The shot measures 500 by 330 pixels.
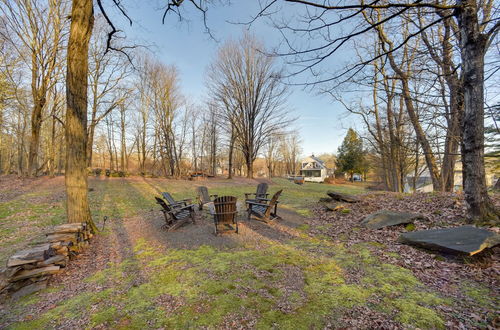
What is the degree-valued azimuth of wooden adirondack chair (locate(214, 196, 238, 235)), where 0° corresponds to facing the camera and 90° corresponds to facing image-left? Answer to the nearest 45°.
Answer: approximately 180°

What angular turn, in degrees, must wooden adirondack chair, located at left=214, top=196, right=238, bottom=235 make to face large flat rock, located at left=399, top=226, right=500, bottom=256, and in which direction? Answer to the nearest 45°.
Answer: approximately 135° to its right

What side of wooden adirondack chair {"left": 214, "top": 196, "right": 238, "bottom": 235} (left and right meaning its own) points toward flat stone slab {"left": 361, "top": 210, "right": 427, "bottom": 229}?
right

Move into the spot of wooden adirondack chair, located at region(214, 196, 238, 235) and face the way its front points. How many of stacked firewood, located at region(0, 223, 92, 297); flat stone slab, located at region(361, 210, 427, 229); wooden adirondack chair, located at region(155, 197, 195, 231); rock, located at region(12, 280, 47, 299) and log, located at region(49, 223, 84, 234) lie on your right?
1

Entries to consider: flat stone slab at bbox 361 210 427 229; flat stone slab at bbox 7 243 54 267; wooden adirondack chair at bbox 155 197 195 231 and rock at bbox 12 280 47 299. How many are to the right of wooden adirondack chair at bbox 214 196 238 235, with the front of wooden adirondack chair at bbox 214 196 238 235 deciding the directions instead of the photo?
1

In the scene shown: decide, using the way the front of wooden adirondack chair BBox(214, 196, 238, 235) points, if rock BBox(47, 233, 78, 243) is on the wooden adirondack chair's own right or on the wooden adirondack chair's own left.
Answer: on the wooden adirondack chair's own left

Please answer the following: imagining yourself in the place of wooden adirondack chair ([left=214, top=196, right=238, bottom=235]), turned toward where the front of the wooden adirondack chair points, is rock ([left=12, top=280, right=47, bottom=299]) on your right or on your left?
on your left

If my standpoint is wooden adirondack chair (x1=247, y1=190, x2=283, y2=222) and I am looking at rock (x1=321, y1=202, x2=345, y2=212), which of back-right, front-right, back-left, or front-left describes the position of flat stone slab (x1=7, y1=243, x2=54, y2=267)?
back-right

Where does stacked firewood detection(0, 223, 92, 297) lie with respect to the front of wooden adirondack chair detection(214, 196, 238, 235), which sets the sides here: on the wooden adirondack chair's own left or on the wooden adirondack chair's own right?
on the wooden adirondack chair's own left

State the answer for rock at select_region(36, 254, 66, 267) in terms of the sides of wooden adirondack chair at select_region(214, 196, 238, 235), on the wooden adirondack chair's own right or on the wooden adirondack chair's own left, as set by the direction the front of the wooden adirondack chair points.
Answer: on the wooden adirondack chair's own left

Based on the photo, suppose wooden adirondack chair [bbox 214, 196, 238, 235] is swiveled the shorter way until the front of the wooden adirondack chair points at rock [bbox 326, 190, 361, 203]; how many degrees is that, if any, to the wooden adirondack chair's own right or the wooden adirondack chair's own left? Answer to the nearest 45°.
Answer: approximately 45° to the wooden adirondack chair's own right

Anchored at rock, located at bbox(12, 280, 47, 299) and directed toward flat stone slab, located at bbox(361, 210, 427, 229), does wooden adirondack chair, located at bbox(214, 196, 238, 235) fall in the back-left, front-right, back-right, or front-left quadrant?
front-left

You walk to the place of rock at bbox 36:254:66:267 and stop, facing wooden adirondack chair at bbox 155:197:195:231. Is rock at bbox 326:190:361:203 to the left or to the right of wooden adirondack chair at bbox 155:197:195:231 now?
right

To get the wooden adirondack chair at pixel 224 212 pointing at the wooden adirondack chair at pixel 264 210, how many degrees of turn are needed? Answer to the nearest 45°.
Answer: approximately 45° to its right
